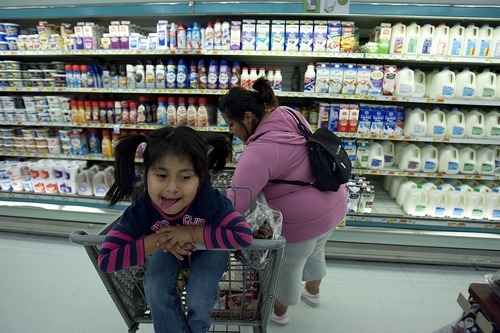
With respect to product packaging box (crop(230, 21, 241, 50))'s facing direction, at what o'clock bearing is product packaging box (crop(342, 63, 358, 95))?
product packaging box (crop(342, 63, 358, 95)) is roughly at 9 o'clock from product packaging box (crop(230, 21, 241, 50)).

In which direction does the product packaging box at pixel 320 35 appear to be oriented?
toward the camera

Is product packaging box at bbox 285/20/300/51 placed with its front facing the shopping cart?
yes

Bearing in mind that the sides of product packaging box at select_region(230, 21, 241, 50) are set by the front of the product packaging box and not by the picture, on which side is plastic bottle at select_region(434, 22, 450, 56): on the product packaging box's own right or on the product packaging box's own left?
on the product packaging box's own left

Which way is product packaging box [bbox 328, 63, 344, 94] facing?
toward the camera

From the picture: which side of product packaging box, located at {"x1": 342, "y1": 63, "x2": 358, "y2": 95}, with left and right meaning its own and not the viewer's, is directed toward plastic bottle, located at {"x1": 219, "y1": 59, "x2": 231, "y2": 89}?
right

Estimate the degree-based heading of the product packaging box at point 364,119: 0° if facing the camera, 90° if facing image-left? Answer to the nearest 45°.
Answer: approximately 0°

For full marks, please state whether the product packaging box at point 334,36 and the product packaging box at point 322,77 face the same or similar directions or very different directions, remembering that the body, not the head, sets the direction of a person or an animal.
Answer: same or similar directions

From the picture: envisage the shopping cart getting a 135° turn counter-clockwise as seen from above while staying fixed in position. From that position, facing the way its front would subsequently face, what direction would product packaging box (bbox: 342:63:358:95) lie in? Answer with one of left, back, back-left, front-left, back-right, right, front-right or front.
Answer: back

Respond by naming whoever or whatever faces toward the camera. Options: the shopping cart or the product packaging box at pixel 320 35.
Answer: the product packaging box

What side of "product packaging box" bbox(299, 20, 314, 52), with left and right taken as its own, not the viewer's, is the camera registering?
front

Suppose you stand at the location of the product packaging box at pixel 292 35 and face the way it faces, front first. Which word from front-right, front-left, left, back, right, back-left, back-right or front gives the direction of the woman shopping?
front

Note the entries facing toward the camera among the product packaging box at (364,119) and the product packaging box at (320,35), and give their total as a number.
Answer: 2

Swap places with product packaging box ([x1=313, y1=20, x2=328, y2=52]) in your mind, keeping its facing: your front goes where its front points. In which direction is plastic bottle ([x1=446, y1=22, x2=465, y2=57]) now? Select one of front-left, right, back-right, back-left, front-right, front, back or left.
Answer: left

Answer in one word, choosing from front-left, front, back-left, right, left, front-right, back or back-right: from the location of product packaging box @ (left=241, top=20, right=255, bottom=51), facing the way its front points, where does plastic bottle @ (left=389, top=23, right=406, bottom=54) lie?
left

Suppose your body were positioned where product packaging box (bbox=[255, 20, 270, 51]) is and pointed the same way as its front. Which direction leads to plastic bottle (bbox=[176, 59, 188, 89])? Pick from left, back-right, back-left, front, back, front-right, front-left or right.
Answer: right

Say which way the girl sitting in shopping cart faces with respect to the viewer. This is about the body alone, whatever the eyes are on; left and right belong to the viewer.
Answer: facing the viewer

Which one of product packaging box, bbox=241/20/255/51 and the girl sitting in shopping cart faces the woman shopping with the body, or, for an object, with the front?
the product packaging box

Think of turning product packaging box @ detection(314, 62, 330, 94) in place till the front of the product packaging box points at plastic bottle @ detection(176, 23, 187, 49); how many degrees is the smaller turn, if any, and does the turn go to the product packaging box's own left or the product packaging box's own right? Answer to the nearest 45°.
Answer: approximately 90° to the product packaging box's own right

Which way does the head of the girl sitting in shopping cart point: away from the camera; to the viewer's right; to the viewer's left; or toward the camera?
toward the camera
